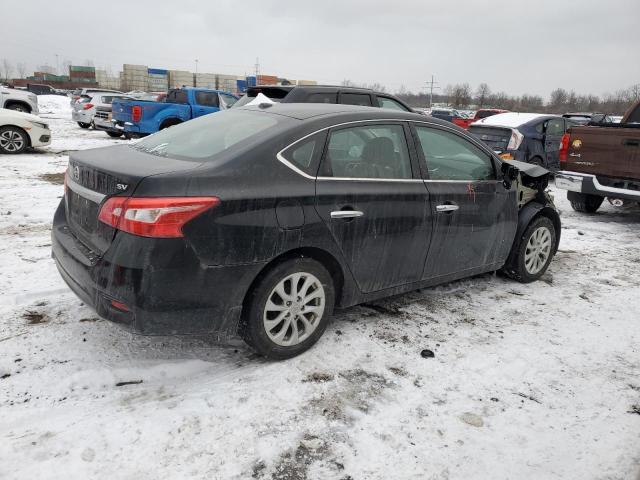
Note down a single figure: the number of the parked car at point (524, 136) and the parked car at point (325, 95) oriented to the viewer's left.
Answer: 0

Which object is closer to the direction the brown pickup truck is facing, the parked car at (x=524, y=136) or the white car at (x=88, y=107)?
the parked car

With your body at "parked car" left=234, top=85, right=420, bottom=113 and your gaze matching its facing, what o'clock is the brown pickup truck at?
The brown pickup truck is roughly at 2 o'clock from the parked car.

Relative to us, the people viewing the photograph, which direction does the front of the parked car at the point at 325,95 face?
facing away from the viewer and to the right of the viewer

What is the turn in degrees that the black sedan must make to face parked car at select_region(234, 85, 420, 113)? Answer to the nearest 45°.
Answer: approximately 45° to its left

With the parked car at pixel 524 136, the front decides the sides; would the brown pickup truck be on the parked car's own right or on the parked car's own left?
on the parked car's own right

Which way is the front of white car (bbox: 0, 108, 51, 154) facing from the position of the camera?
facing to the right of the viewer

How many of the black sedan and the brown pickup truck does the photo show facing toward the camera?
0

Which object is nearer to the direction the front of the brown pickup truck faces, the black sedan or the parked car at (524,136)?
the parked car

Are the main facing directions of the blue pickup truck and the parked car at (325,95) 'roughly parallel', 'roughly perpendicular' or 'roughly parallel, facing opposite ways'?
roughly parallel

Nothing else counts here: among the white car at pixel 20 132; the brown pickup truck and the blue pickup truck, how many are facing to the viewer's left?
0
